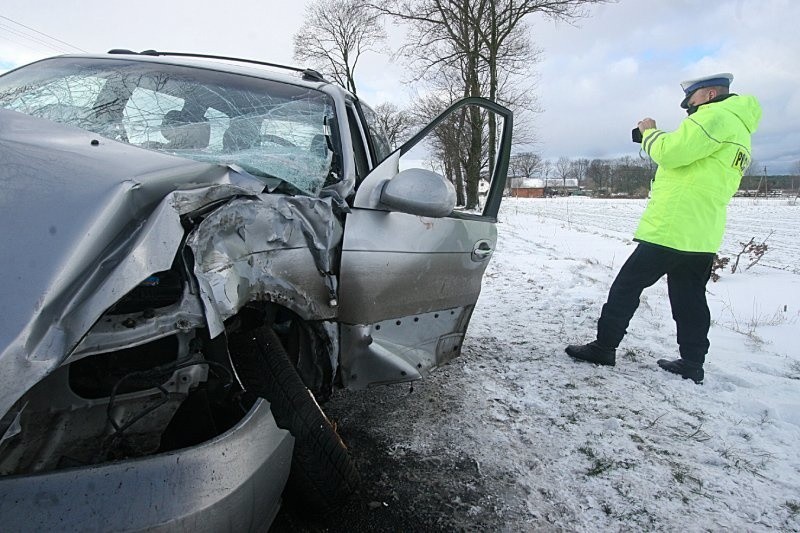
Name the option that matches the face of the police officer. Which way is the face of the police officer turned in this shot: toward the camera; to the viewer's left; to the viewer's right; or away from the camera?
to the viewer's left

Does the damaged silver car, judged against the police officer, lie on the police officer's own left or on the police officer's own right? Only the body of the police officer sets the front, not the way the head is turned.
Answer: on the police officer's own left

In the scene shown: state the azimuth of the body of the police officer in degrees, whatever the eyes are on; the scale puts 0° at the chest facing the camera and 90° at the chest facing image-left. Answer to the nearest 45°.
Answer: approximately 90°
